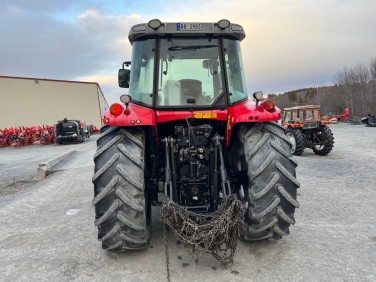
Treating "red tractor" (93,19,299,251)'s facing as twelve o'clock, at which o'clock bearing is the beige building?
The beige building is roughly at 11 o'clock from the red tractor.

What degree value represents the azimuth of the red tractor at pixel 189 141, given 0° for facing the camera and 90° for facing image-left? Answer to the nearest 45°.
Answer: approximately 180°
